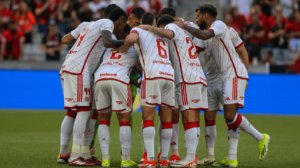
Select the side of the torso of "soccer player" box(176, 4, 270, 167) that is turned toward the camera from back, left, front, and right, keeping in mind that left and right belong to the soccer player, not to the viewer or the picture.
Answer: left

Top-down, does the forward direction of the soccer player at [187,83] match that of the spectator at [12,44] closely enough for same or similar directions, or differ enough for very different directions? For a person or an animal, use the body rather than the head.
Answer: very different directions

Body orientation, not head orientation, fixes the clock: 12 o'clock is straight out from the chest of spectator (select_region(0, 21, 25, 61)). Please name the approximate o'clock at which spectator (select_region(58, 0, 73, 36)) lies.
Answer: spectator (select_region(58, 0, 73, 36)) is roughly at 9 o'clock from spectator (select_region(0, 21, 25, 61)).

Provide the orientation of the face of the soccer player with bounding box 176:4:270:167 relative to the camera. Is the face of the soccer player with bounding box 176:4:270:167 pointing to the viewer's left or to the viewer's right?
to the viewer's left

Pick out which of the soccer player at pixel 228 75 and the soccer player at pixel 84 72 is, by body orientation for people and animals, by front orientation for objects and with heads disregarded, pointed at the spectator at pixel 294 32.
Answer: the soccer player at pixel 84 72

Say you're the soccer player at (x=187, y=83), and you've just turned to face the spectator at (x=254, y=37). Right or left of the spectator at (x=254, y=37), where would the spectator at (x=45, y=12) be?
left

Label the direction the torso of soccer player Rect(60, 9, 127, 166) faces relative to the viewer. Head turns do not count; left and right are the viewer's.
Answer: facing away from the viewer and to the right of the viewer
